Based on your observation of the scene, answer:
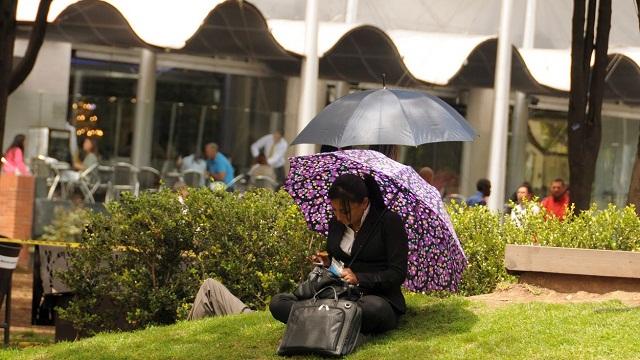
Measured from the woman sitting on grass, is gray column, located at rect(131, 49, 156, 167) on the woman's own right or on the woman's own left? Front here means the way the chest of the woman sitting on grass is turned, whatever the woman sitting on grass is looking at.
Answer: on the woman's own right

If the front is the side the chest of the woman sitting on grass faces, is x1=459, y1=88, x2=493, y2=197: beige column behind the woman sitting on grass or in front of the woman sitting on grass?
behind

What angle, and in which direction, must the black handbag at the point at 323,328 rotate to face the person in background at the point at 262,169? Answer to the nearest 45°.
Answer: approximately 135° to its right

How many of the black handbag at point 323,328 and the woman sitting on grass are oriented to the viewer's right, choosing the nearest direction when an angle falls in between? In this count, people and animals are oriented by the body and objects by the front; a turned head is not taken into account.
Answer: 0

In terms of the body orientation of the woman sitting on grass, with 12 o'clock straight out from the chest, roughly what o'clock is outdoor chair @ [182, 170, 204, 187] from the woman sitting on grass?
The outdoor chair is roughly at 4 o'clock from the woman sitting on grass.

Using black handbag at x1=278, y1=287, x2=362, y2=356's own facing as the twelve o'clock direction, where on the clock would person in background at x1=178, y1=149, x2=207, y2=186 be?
The person in background is roughly at 4 o'clock from the black handbag.

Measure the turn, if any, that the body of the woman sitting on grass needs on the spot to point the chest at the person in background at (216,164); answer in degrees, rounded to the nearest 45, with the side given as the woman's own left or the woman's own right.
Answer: approximately 135° to the woman's own right

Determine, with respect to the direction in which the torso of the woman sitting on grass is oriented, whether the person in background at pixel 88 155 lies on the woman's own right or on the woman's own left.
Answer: on the woman's own right

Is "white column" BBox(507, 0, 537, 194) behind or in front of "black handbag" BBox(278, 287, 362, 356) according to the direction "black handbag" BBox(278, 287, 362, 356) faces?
behind

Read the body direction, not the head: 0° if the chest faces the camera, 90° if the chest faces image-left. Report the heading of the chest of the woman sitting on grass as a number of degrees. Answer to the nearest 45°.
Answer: approximately 45°
